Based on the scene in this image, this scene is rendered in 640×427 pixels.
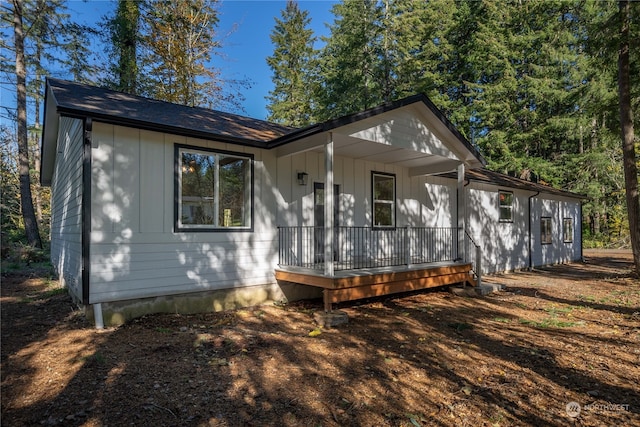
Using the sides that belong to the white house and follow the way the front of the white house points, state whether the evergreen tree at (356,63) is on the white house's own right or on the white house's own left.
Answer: on the white house's own left

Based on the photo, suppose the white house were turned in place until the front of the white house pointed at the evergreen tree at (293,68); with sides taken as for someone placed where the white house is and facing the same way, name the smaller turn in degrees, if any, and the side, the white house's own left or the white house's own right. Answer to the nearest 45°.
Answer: approximately 135° to the white house's own left

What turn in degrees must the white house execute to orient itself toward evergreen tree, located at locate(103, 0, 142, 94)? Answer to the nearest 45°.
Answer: approximately 180°

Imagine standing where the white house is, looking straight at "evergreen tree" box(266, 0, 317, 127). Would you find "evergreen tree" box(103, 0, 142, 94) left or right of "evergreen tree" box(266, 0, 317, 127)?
left

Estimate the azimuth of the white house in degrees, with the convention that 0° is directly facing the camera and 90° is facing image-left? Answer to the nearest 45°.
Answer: approximately 315°

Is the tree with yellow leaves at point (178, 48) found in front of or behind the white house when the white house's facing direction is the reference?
behind
